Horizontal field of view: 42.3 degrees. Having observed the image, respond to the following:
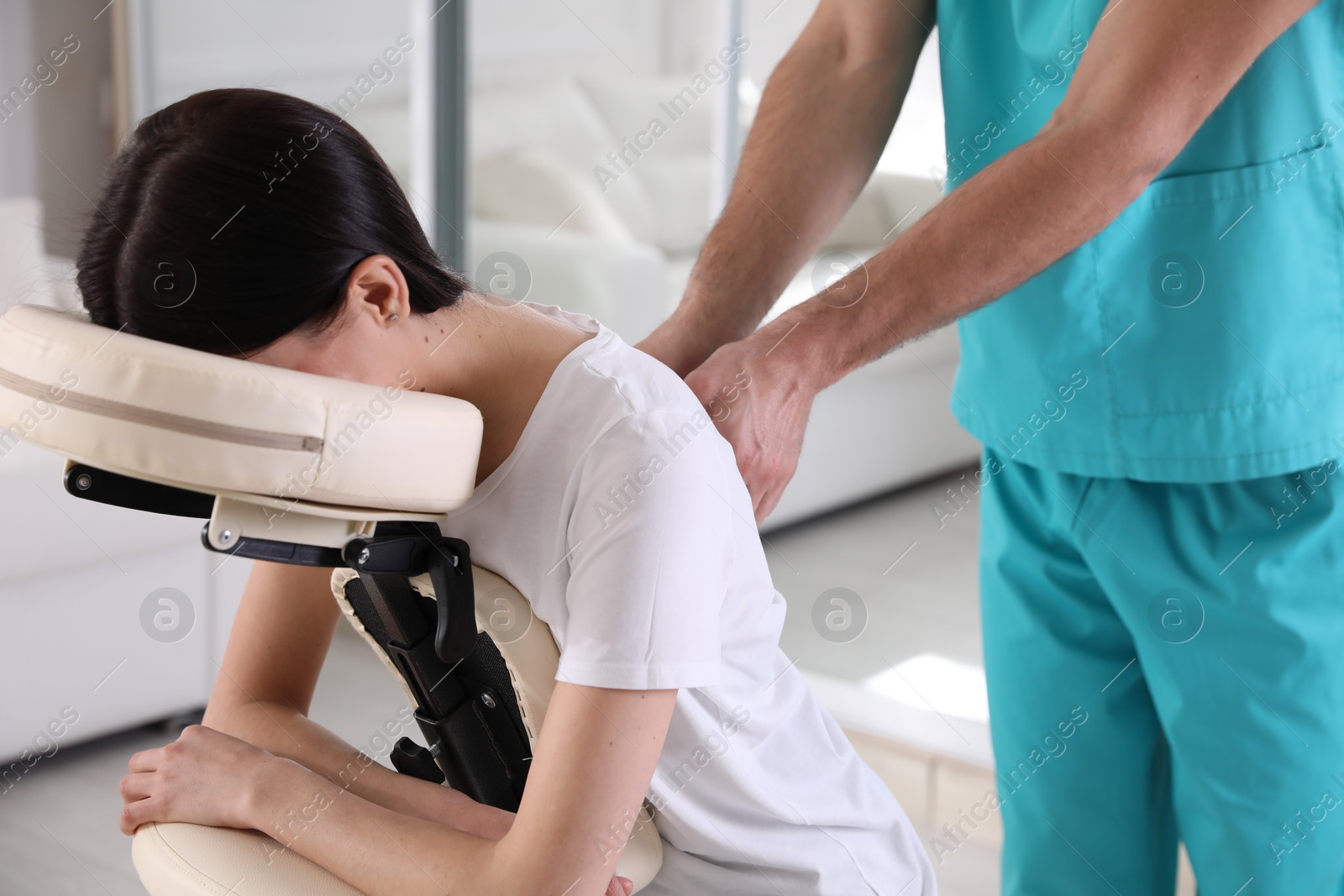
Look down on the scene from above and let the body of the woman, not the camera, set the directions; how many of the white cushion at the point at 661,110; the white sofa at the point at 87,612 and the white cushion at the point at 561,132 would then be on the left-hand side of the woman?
0

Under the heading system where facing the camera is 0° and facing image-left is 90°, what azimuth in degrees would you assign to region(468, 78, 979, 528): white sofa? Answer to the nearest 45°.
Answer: approximately 315°

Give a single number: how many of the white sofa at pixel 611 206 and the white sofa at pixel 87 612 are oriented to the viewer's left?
0

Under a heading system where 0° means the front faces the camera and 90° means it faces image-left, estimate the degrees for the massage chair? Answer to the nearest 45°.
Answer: approximately 45°

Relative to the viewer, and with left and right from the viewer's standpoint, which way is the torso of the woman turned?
facing the viewer and to the left of the viewer

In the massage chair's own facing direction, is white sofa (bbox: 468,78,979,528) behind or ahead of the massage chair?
behind

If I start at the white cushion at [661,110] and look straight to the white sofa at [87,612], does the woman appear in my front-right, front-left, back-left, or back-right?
front-left

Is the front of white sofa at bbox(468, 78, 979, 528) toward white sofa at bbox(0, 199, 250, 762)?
no

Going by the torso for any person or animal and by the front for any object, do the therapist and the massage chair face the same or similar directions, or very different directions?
same or similar directions

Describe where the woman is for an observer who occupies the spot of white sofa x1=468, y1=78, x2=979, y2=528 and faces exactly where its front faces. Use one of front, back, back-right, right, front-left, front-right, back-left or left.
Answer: front-right

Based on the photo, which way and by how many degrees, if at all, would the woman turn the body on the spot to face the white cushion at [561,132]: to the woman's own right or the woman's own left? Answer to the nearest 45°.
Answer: approximately 135° to the woman's own right

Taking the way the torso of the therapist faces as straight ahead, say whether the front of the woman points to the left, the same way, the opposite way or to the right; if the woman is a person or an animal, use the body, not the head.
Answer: the same way
